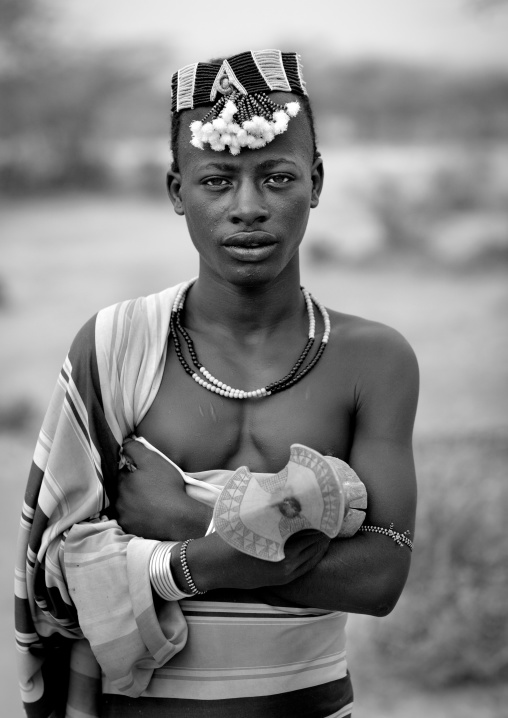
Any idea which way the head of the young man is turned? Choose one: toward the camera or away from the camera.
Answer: toward the camera

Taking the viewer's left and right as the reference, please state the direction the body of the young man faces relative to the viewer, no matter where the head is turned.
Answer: facing the viewer
